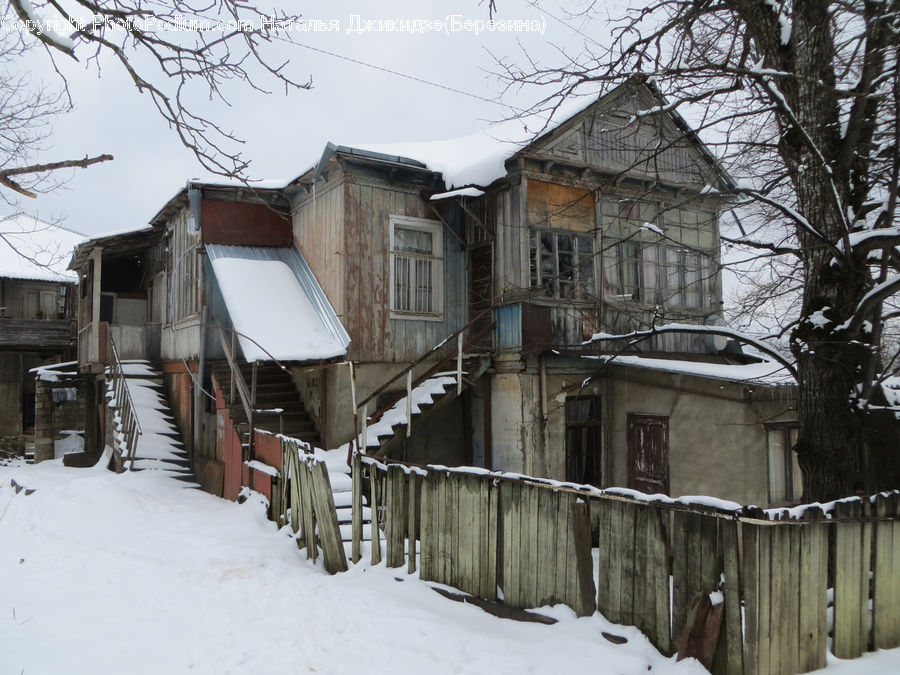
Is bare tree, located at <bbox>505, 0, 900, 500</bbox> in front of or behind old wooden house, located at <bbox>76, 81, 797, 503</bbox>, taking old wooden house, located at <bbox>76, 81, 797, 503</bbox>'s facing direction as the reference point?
in front

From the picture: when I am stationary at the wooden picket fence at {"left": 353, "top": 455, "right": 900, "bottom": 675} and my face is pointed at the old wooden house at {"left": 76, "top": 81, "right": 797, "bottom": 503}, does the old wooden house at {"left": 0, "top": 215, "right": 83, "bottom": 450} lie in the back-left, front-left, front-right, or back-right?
front-left

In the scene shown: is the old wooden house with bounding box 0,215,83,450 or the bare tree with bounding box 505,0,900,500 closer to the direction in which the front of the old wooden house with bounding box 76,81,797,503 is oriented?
the bare tree

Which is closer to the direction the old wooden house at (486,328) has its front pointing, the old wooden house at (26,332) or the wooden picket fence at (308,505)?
the wooden picket fence

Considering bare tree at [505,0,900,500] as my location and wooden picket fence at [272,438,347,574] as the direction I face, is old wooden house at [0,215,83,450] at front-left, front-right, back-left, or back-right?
front-right

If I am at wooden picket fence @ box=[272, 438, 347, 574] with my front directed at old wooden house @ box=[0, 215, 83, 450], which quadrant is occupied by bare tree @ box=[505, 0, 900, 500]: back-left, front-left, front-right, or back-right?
back-right

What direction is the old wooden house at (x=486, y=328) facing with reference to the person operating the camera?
facing the viewer and to the right of the viewer

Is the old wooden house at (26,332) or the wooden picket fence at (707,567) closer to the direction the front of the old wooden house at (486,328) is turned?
the wooden picket fence

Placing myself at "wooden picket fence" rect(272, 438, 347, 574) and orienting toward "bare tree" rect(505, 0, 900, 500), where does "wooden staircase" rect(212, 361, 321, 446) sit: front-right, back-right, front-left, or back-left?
back-left

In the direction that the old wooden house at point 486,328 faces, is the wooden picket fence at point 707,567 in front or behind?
in front
